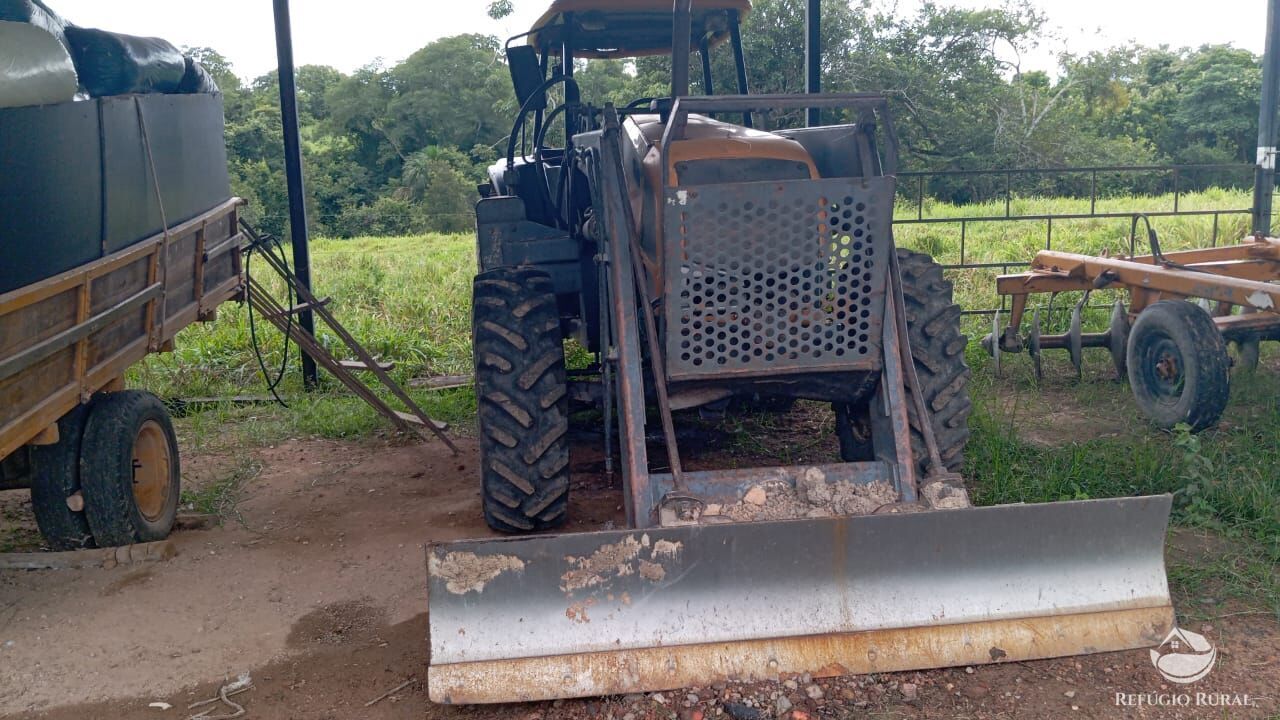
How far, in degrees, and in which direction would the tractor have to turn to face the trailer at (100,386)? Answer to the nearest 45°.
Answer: approximately 90° to its right

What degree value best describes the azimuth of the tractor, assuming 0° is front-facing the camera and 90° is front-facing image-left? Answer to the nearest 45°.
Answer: approximately 0°

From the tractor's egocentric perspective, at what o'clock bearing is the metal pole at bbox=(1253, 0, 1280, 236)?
The metal pole is roughly at 7 o'clock from the tractor.

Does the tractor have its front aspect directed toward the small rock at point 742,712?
yes

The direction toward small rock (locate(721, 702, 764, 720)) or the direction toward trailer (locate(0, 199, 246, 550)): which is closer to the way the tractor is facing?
the small rock

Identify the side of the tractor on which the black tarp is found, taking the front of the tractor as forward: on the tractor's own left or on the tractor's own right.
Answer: on the tractor's own right

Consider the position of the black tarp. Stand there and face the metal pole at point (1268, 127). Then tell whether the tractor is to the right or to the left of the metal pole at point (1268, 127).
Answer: right

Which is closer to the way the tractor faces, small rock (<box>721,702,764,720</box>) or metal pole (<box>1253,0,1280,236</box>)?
the small rock

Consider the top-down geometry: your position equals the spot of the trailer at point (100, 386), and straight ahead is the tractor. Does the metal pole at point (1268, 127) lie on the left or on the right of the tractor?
left
